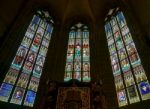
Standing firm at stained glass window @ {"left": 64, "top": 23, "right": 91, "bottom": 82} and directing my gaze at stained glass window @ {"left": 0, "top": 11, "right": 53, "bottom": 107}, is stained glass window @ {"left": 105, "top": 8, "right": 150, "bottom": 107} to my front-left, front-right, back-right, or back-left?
back-left

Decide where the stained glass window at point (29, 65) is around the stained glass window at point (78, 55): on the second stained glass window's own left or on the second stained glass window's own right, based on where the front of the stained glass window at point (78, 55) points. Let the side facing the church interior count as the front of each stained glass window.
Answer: on the second stained glass window's own right

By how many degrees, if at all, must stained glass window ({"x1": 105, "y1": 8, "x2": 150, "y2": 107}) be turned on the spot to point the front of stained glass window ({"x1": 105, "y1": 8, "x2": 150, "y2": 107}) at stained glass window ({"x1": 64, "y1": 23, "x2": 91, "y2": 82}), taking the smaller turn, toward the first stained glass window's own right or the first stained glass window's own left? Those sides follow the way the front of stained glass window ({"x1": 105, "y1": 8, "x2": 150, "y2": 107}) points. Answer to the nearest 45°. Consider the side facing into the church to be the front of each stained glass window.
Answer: approximately 45° to the first stained glass window's own right

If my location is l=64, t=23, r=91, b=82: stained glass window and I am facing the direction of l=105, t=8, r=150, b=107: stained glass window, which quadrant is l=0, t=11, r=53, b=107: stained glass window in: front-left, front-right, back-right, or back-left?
back-right
